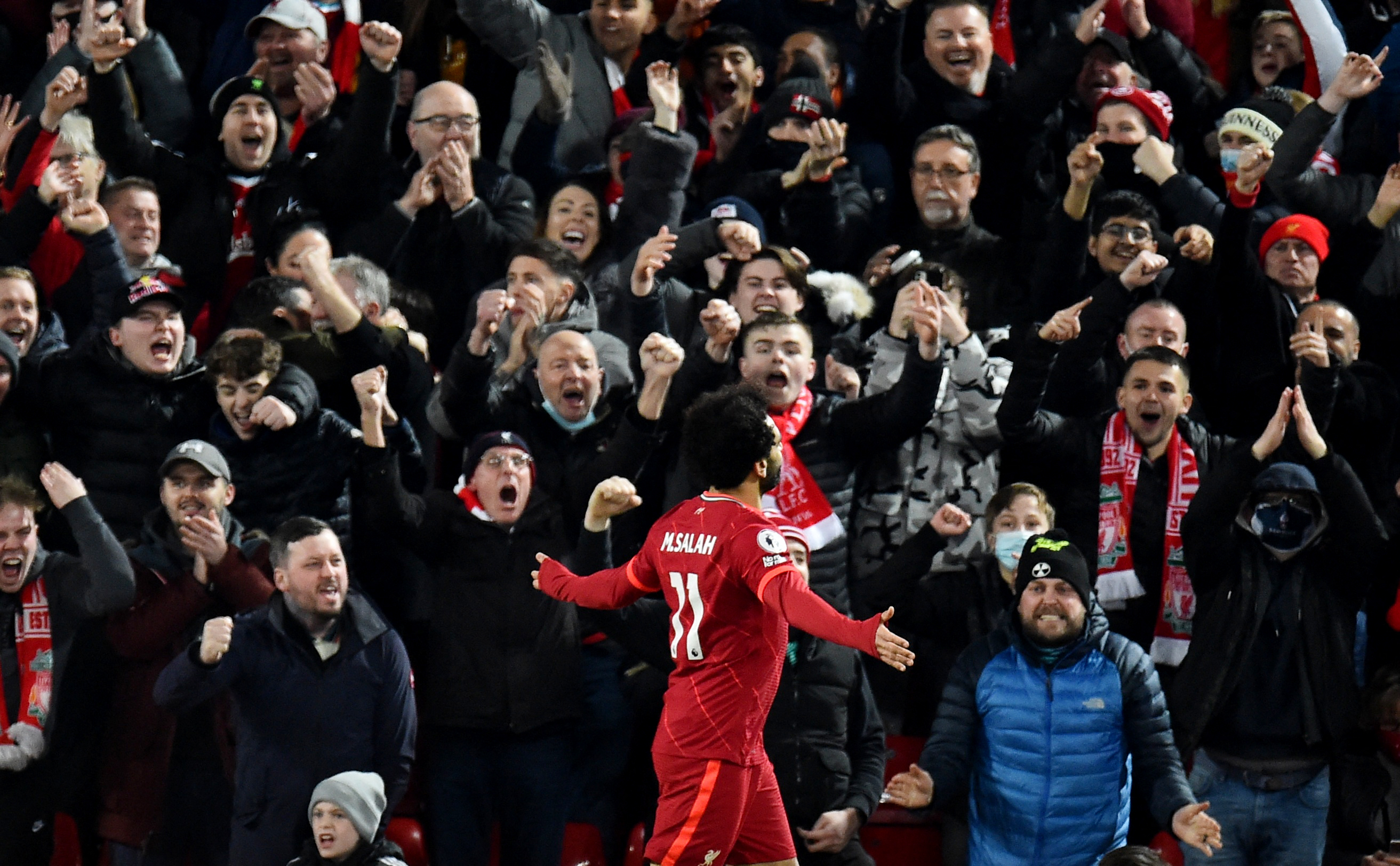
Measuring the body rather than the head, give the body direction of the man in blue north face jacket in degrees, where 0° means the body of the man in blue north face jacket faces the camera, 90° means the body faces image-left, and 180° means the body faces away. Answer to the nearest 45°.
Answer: approximately 0°

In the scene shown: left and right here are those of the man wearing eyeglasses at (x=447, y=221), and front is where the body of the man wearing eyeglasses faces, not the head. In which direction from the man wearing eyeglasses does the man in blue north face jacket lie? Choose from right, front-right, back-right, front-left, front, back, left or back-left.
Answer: front-left

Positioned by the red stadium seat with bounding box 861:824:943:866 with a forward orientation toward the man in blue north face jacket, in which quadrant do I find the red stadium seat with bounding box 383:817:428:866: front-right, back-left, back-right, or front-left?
back-right

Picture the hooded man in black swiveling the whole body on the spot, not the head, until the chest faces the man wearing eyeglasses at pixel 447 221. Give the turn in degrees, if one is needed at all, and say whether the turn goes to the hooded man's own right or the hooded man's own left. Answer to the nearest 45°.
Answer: approximately 90° to the hooded man's own right

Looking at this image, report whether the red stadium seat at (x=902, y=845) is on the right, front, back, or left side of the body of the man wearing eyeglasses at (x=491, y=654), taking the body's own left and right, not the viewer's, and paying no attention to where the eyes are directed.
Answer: left

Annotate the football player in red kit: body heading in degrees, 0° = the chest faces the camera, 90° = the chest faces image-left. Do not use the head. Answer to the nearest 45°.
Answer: approximately 225°

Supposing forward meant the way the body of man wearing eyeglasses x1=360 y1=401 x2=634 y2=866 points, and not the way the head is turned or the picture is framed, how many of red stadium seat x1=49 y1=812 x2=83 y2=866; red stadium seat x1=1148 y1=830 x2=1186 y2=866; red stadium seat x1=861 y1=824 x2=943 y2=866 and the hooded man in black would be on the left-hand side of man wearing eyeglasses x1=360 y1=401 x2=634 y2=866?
3

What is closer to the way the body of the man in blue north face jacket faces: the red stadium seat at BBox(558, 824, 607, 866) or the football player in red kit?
the football player in red kit

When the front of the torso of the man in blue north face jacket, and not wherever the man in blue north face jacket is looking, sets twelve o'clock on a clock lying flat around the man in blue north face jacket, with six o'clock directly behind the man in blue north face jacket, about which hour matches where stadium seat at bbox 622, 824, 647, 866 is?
The stadium seat is roughly at 3 o'clock from the man in blue north face jacket.

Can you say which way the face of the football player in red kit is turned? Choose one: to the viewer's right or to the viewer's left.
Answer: to the viewer's right
